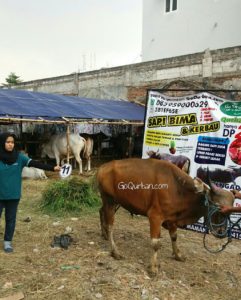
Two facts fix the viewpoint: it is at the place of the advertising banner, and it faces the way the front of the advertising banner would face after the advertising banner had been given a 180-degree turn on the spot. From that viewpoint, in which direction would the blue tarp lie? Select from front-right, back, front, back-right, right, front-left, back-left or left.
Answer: front-left

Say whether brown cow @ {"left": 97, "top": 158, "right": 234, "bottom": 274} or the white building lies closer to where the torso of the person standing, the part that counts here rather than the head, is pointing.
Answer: the brown cow

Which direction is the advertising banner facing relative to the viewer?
toward the camera

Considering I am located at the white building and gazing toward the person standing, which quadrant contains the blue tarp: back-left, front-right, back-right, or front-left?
front-right

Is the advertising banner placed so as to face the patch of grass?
no

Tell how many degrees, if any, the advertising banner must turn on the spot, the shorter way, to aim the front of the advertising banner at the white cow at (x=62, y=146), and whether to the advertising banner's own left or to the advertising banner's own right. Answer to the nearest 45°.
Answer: approximately 135° to the advertising banner's own right

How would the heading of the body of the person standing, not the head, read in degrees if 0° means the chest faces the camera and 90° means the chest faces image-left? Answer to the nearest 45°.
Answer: approximately 0°

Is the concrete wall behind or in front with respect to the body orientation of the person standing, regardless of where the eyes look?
behind

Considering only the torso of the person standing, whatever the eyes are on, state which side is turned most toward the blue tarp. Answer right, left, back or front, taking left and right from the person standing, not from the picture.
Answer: back

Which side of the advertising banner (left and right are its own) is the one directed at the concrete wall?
back

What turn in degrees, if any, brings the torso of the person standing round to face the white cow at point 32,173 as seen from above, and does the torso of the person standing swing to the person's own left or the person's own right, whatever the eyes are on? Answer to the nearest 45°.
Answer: approximately 180°
